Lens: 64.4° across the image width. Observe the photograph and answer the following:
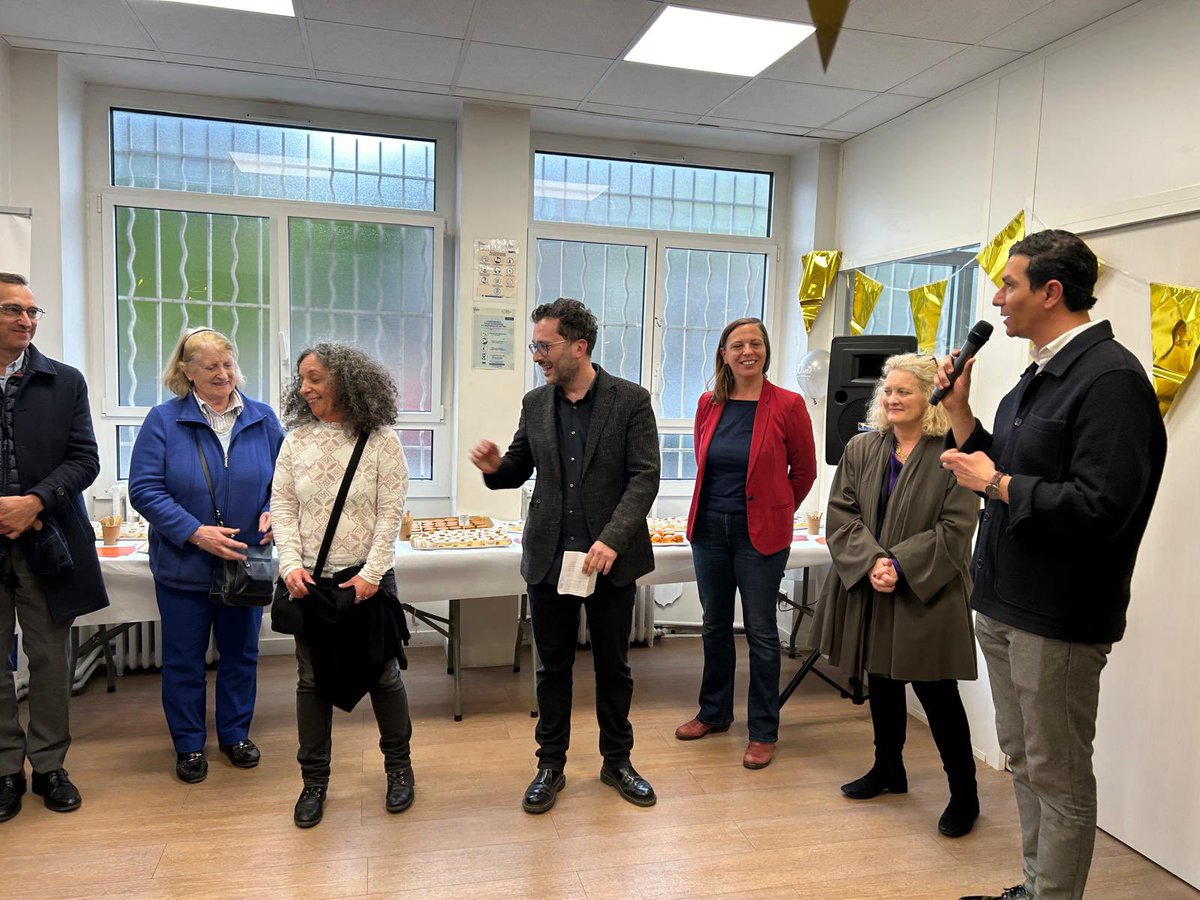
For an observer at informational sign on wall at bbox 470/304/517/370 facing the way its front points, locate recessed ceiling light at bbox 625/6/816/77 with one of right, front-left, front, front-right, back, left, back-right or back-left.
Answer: front-left

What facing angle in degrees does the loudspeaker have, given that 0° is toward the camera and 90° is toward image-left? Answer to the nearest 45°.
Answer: approximately 0°

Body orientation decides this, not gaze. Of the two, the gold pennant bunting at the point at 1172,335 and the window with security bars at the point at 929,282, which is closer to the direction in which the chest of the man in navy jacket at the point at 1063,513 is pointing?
the window with security bars

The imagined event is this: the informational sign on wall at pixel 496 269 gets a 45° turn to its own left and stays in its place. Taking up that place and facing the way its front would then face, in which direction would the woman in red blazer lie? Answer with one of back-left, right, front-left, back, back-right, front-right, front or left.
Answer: front

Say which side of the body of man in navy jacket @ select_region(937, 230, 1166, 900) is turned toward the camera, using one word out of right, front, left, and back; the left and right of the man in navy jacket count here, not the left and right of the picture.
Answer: left

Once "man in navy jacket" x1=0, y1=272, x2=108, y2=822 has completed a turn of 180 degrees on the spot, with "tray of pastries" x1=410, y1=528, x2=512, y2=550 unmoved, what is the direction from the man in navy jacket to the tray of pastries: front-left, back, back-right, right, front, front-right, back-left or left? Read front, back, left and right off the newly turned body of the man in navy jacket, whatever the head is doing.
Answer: right

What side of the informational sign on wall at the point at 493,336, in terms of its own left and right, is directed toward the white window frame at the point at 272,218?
right

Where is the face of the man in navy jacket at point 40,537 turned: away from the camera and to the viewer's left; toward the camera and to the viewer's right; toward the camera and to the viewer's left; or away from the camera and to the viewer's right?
toward the camera and to the viewer's right

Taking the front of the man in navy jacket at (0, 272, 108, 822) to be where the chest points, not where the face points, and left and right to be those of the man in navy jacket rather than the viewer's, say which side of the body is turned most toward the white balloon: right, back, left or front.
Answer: left

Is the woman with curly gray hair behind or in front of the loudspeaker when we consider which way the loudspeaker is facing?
in front

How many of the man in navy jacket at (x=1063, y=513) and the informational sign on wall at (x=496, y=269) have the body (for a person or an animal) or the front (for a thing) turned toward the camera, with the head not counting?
1

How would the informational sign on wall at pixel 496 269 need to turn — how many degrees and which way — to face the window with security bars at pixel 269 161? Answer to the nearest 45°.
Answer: approximately 90° to its right

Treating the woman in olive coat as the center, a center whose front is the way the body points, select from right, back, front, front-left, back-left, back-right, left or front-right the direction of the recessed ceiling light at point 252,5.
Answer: front-right
